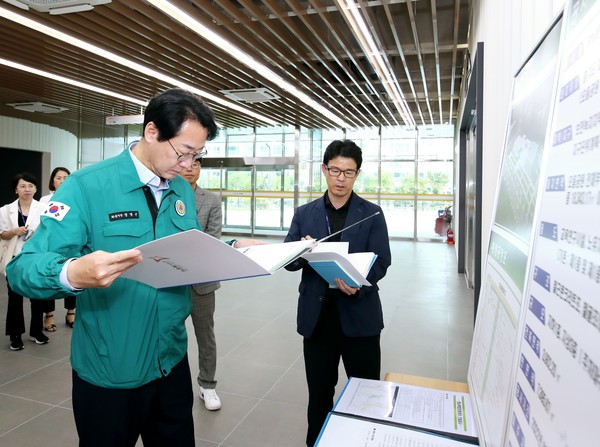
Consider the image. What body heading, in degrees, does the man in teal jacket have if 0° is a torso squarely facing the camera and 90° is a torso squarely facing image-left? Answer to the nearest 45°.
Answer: approximately 315°

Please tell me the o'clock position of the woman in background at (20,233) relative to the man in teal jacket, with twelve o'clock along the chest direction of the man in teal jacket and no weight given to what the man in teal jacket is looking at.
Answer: The woman in background is roughly at 7 o'clock from the man in teal jacket.

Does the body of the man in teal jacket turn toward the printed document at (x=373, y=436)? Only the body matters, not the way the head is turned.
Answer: yes

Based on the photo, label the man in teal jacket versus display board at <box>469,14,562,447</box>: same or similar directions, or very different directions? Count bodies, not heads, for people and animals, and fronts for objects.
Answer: very different directions

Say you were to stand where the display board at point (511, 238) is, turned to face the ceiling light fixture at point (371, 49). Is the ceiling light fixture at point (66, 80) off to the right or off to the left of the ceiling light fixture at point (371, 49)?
left

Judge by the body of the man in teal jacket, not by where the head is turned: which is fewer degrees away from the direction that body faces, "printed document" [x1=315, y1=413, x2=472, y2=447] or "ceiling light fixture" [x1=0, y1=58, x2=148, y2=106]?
the printed document

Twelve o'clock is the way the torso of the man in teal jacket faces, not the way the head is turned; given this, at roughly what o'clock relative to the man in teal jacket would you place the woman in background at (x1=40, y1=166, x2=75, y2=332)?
The woman in background is roughly at 7 o'clock from the man in teal jacket.

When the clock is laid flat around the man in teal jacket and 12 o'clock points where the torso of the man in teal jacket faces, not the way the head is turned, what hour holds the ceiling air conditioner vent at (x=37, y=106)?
The ceiling air conditioner vent is roughly at 7 o'clock from the man in teal jacket.

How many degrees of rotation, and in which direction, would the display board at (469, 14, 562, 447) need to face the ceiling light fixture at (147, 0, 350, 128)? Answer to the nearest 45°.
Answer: approximately 45° to its right

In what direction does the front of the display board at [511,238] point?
to the viewer's left

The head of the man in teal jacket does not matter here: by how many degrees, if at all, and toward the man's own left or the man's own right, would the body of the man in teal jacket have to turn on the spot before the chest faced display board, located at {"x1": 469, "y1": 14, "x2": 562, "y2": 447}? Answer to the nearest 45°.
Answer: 0° — they already face it
